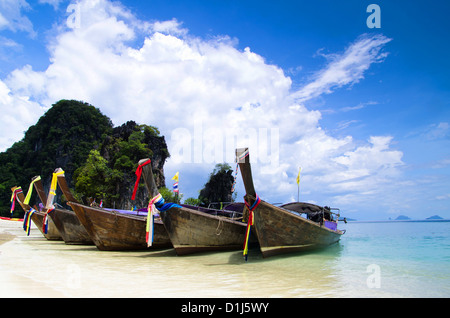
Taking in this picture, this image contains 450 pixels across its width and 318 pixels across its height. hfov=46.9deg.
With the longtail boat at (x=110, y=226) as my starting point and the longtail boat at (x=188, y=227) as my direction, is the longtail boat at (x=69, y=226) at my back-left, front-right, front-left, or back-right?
back-left

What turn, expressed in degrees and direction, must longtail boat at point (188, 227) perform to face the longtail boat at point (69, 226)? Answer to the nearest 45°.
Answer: approximately 90° to its right

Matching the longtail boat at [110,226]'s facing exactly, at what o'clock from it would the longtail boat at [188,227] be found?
the longtail boat at [188,227] is roughly at 9 o'clock from the longtail boat at [110,226].

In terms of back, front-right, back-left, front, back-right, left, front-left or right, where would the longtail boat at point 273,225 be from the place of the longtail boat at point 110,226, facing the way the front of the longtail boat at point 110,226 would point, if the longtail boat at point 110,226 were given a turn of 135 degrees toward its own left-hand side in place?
front-right

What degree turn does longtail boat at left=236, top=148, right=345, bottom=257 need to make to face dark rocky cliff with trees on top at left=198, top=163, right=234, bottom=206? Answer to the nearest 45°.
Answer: approximately 135° to its right

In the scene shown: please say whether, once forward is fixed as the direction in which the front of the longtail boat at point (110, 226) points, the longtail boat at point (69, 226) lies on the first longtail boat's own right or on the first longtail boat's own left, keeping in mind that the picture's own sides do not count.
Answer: on the first longtail boat's own right
